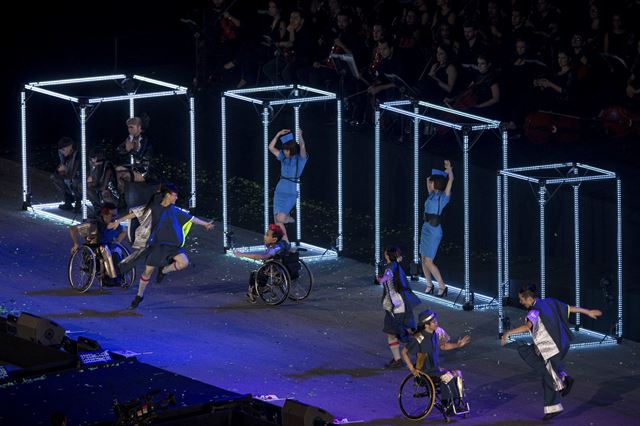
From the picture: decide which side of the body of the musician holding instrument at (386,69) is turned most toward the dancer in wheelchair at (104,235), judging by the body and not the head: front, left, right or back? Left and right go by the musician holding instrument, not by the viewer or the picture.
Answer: front

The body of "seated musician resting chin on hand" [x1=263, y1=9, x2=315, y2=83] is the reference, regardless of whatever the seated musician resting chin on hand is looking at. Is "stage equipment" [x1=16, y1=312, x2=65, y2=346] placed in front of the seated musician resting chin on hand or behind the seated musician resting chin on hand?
in front

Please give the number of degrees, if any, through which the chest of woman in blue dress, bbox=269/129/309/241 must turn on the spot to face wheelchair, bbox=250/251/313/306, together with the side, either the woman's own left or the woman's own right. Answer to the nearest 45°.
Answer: approximately 45° to the woman's own left

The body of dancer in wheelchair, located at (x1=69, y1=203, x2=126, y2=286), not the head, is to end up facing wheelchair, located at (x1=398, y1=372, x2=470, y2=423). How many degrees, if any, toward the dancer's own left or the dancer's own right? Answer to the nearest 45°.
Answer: approximately 45° to the dancer's own right

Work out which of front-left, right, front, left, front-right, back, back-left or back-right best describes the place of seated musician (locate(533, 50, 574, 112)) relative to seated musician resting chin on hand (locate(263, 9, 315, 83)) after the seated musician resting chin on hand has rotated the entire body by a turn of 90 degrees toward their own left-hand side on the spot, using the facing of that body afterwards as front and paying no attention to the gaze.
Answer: front

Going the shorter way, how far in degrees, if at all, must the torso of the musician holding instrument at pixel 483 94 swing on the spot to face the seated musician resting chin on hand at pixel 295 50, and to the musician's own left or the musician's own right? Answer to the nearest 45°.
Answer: approximately 90° to the musician's own right

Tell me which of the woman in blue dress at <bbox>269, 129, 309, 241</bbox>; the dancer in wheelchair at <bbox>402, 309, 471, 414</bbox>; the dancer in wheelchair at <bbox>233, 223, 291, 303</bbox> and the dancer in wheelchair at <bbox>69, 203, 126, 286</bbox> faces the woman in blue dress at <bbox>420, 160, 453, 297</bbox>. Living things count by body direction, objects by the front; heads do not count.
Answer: the dancer in wheelchair at <bbox>69, 203, 126, 286</bbox>

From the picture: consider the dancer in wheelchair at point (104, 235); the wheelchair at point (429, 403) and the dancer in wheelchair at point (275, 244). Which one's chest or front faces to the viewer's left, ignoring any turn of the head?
the dancer in wheelchair at point (275, 244)

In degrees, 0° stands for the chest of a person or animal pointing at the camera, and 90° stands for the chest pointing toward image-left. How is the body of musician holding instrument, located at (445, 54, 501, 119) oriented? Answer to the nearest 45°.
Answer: approximately 45°

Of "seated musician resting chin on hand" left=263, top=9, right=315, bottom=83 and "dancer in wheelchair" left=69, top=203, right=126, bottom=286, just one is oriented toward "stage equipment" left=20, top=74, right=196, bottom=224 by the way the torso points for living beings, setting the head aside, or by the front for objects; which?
the seated musician resting chin on hand

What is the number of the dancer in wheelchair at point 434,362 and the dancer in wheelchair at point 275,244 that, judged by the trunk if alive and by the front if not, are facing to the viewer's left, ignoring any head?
1

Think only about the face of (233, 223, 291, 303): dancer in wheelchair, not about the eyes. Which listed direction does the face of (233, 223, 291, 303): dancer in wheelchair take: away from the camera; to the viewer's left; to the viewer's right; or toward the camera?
to the viewer's left
